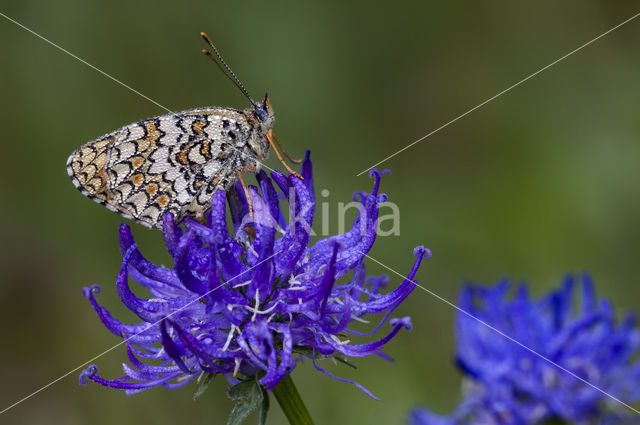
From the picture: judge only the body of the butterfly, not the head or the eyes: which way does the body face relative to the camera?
to the viewer's right
